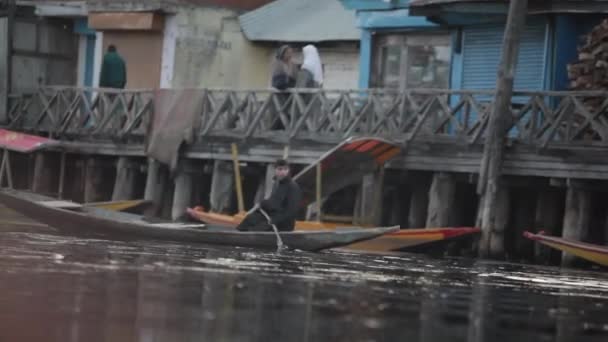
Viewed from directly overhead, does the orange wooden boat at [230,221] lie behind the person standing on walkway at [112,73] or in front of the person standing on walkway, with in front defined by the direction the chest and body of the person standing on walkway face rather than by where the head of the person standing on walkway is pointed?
behind

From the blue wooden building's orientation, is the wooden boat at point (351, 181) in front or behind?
in front

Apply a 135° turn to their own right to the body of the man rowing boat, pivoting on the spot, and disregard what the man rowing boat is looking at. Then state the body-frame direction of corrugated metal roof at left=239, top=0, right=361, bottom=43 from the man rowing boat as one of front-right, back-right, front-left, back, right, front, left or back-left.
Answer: front

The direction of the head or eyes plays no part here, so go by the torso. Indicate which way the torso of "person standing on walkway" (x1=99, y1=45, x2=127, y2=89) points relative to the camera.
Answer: away from the camera

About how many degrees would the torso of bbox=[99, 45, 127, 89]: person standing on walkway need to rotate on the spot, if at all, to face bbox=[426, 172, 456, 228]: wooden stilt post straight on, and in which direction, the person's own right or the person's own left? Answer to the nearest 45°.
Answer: approximately 135° to the person's own right

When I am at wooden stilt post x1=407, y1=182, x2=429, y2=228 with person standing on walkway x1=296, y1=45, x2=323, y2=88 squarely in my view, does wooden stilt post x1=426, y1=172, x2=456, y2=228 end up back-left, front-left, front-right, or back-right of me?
back-left

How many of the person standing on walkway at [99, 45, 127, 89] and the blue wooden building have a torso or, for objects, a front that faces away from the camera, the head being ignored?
1

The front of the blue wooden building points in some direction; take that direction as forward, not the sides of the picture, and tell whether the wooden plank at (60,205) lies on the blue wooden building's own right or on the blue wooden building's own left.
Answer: on the blue wooden building's own right

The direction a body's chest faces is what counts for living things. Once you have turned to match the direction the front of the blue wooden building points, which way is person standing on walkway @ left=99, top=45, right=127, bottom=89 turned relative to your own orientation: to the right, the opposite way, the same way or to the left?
the opposite way

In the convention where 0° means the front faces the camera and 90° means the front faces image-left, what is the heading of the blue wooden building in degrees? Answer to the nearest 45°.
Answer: approximately 0°

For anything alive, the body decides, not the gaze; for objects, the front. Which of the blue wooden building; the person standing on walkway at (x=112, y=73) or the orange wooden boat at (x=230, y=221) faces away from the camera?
the person standing on walkway
